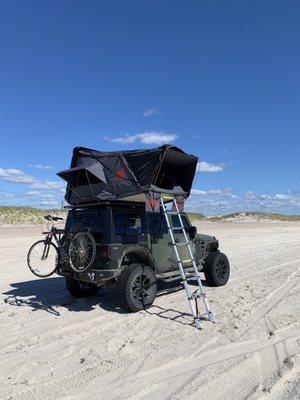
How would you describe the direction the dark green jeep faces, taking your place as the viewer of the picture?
facing away from the viewer and to the right of the viewer
